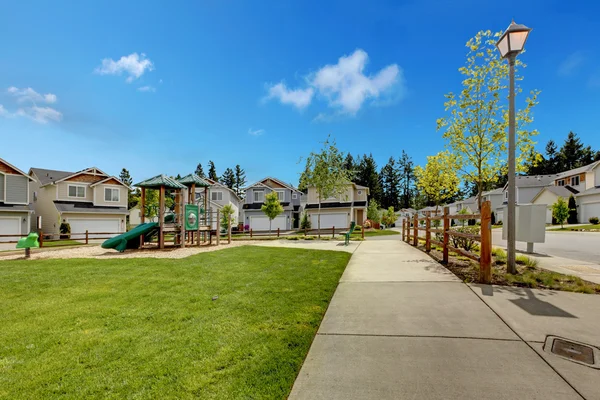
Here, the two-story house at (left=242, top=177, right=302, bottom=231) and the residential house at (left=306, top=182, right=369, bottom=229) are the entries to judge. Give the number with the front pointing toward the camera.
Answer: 2

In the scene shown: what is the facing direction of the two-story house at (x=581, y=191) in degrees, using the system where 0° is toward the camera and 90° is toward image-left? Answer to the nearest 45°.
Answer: approximately 45°

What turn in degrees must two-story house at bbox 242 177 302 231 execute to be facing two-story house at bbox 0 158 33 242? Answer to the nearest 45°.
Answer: approximately 45° to its right

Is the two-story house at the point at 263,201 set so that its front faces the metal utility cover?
yes

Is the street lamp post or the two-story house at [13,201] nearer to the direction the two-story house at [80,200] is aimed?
the street lamp post

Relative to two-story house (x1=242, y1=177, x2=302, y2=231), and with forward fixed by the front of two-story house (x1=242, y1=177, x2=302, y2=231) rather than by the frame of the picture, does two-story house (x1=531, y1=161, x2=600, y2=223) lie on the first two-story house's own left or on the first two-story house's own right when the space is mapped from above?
on the first two-story house's own left

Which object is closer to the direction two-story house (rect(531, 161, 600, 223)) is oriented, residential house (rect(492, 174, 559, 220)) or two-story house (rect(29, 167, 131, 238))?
the two-story house

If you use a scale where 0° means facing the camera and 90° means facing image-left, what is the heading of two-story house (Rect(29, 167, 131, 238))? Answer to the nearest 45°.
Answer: approximately 315°
